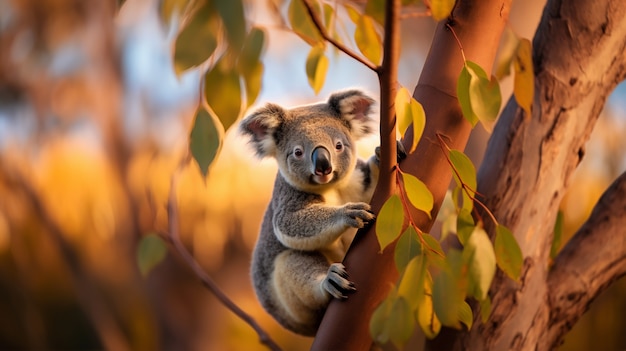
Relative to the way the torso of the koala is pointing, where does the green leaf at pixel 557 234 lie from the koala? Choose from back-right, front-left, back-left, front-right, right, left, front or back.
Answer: front-left

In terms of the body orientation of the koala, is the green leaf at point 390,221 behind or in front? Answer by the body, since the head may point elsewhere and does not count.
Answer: in front

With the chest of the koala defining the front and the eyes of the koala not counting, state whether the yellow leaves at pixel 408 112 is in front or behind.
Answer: in front

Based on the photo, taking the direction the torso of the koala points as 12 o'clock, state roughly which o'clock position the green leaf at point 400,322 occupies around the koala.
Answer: The green leaf is roughly at 1 o'clock from the koala.

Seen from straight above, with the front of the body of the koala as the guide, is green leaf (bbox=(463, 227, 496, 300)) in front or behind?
in front
